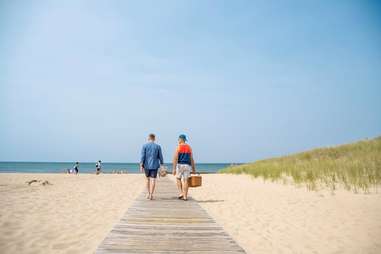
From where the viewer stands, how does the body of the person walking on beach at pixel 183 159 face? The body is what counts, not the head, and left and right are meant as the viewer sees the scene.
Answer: facing away from the viewer

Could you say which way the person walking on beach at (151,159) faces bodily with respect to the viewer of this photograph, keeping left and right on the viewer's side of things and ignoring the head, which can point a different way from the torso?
facing away from the viewer

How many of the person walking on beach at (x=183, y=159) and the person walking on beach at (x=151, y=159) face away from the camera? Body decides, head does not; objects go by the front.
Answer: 2

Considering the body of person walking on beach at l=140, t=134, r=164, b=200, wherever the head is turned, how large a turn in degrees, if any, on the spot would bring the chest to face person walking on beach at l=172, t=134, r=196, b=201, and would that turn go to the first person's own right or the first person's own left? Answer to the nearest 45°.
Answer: approximately 90° to the first person's own right

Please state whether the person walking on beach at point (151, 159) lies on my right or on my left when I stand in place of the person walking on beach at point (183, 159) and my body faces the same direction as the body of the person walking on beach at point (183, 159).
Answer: on my left
